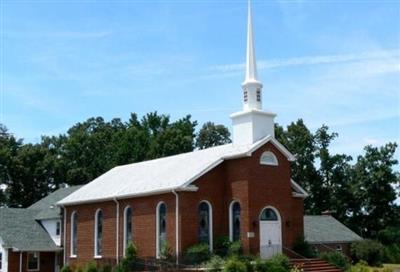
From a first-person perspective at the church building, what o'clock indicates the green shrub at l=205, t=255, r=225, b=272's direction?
The green shrub is roughly at 2 o'clock from the church building.

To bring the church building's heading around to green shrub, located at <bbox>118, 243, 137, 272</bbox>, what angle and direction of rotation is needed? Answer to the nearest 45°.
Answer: approximately 135° to its right

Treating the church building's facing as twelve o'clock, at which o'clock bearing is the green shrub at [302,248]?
The green shrub is roughly at 10 o'clock from the church building.

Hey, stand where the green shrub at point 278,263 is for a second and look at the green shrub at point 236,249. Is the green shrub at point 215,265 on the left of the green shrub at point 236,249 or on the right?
left

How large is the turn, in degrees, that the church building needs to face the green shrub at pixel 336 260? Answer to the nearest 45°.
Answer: approximately 45° to its left

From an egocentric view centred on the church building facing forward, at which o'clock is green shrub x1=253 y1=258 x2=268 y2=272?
The green shrub is roughly at 1 o'clock from the church building.

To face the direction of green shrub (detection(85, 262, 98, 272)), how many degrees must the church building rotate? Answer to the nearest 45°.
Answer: approximately 135° to its right

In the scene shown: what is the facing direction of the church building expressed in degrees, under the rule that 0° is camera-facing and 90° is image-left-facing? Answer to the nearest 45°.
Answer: approximately 315°

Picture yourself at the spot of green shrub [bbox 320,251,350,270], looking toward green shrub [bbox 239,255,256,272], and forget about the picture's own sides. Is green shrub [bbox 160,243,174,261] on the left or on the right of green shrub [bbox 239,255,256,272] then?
right
